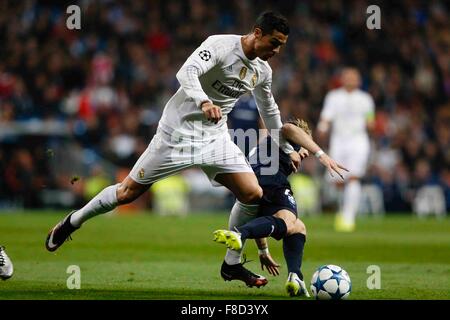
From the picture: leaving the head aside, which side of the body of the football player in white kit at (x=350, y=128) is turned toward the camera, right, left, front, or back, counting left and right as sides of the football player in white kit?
front

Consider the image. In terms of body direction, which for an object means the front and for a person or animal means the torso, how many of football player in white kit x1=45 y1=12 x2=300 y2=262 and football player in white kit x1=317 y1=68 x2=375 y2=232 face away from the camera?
0

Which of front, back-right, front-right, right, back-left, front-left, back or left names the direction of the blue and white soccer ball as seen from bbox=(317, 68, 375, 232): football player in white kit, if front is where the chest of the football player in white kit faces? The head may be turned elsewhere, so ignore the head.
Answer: front

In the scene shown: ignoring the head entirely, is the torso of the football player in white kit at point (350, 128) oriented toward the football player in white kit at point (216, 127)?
yes

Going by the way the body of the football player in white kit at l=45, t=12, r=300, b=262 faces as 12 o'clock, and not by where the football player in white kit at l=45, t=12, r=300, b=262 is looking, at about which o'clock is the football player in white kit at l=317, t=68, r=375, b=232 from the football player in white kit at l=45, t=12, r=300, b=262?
the football player in white kit at l=317, t=68, r=375, b=232 is roughly at 8 o'clock from the football player in white kit at l=45, t=12, r=300, b=262.

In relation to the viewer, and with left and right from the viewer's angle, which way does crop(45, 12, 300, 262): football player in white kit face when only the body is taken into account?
facing the viewer and to the right of the viewer

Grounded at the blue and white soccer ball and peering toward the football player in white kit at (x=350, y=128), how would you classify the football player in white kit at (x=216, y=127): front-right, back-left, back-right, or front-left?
front-left

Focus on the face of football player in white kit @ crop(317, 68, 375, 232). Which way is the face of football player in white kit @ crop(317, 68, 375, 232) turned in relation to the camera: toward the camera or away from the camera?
toward the camera
